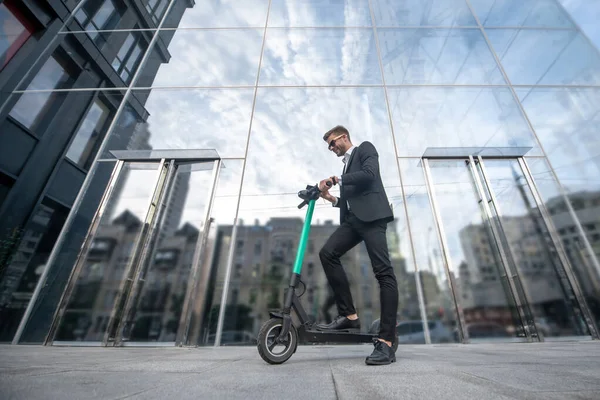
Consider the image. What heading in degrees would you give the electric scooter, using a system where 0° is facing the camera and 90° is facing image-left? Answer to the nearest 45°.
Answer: approximately 90°

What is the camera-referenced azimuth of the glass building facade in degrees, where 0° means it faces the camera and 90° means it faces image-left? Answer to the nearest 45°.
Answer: approximately 0°

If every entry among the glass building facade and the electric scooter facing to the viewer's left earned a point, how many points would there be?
1

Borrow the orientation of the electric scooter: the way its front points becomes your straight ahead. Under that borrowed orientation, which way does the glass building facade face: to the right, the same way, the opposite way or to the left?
to the left
